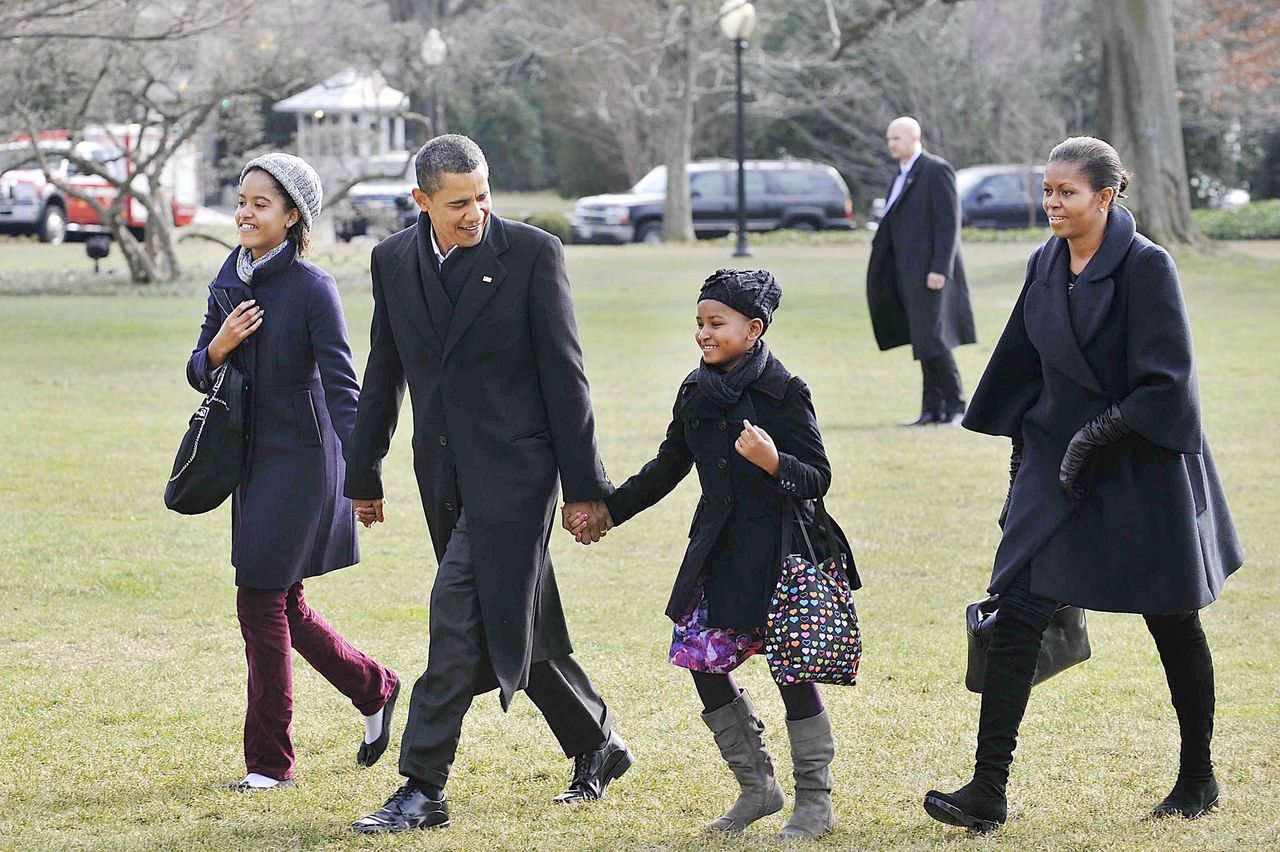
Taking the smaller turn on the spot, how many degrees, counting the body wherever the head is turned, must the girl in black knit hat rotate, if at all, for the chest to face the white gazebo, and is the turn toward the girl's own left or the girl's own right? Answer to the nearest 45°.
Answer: approximately 135° to the girl's own right

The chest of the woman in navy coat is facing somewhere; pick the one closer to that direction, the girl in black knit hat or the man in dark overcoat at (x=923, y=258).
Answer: the girl in black knit hat

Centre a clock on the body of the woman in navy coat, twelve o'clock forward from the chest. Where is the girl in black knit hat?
The girl in black knit hat is roughly at 1 o'clock from the woman in navy coat.

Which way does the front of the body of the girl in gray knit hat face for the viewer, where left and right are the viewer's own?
facing the viewer and to the left of the viewer

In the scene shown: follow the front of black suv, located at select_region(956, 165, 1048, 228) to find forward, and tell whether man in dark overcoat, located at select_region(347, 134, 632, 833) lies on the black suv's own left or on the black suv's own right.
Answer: on the black suv's own left

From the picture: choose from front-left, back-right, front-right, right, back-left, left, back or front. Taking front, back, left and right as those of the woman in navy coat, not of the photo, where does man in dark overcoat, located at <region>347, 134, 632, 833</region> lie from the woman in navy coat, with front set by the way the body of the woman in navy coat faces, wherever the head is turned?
front-right

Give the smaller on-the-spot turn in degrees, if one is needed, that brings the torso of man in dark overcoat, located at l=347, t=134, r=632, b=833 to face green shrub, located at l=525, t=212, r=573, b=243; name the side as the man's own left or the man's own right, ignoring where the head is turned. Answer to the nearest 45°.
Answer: approximately 135° to the man's own right

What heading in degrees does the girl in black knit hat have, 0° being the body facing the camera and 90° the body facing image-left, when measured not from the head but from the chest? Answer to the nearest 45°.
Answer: approximately 45°

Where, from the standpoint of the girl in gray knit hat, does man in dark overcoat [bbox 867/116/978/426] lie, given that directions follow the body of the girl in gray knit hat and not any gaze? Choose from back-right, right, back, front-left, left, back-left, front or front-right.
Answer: back

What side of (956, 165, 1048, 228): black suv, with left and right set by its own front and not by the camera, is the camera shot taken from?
left

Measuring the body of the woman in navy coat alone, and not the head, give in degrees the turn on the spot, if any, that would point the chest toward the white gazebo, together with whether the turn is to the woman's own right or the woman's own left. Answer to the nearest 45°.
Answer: approximately 90° to the woman's own right

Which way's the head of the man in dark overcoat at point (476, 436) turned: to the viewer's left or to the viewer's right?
to the viewer's right

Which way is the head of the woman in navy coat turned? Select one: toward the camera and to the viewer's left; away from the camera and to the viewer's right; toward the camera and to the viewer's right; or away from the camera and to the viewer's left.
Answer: toward the camera and to the viewer's left

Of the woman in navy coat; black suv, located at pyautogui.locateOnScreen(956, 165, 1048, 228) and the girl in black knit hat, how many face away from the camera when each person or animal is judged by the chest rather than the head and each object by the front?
0

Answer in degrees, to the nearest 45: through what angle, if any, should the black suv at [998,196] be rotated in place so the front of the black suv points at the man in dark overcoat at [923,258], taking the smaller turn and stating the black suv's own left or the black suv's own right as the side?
approximately 90° to the black suv's own left
